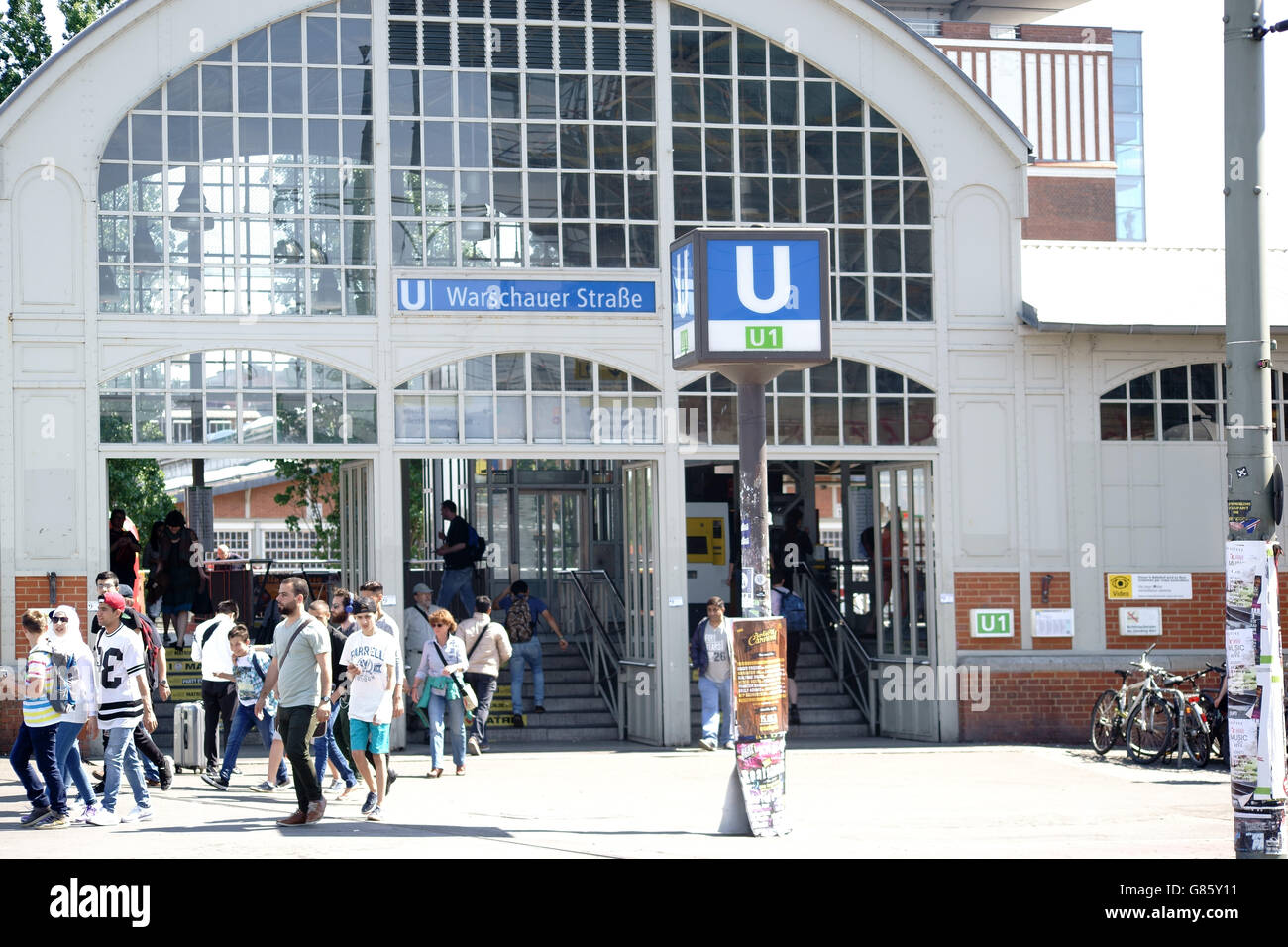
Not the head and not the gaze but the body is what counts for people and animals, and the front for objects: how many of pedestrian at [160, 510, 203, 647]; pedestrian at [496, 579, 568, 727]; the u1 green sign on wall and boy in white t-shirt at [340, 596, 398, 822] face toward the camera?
3

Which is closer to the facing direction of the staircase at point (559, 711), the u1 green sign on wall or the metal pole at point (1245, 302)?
the metal pole

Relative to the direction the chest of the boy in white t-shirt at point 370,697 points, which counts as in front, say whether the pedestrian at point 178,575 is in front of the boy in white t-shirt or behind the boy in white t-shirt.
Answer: behind

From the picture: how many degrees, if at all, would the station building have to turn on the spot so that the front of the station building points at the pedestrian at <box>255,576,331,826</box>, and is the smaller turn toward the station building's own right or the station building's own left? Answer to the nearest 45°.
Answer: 0° — it already faces them

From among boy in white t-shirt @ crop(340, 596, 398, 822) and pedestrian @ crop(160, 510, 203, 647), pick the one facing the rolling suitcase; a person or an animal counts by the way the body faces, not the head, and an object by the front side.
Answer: the pedestrian

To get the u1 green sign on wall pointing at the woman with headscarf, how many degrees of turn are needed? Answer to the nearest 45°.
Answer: approximately 45° to its right

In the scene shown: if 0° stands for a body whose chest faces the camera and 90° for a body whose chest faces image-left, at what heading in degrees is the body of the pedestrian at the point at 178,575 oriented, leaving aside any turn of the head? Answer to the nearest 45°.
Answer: approximately 0°

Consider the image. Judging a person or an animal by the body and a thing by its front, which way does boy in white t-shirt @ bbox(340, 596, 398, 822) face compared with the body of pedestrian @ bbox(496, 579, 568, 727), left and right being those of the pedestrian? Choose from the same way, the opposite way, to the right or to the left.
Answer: the opposite way
